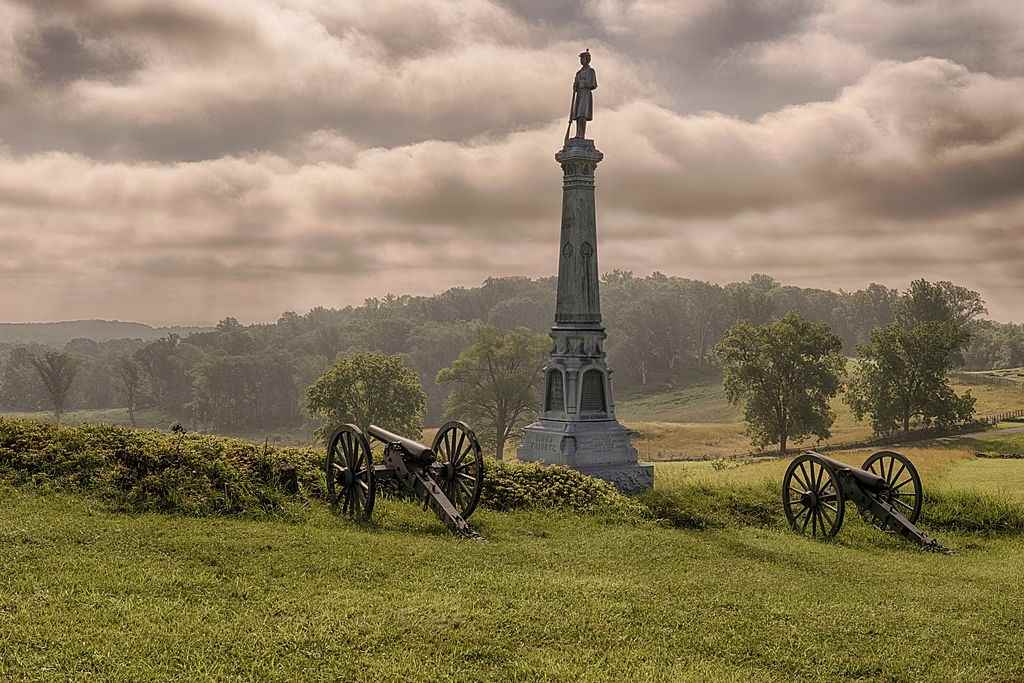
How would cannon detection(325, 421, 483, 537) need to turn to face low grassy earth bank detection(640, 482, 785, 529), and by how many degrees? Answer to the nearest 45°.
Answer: approximately 90° to its right

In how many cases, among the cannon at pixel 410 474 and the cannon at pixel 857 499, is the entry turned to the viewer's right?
0

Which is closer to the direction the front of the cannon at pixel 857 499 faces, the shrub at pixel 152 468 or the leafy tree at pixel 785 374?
the leafy tree

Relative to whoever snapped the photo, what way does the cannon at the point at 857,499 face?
facing away from the viewer and to the left of the viewer

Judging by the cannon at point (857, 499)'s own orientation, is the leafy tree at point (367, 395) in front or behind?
in front

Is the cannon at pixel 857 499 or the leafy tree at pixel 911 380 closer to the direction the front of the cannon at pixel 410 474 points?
the leafy tree

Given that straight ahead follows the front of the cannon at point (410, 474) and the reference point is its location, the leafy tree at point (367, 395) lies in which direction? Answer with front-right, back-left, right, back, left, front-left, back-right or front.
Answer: front-right

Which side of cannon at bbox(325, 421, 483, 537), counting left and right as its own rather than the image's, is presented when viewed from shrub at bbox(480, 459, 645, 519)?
right

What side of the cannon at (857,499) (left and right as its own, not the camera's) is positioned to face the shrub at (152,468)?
left

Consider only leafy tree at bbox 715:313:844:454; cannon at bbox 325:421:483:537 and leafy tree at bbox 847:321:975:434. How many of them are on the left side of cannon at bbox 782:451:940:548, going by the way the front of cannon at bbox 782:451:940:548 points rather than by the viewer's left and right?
1

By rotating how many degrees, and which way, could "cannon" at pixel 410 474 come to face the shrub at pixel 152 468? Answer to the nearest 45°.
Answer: approximately 45° to its left

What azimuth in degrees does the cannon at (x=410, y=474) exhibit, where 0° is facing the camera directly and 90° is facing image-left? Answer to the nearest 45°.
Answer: approximately 135°
